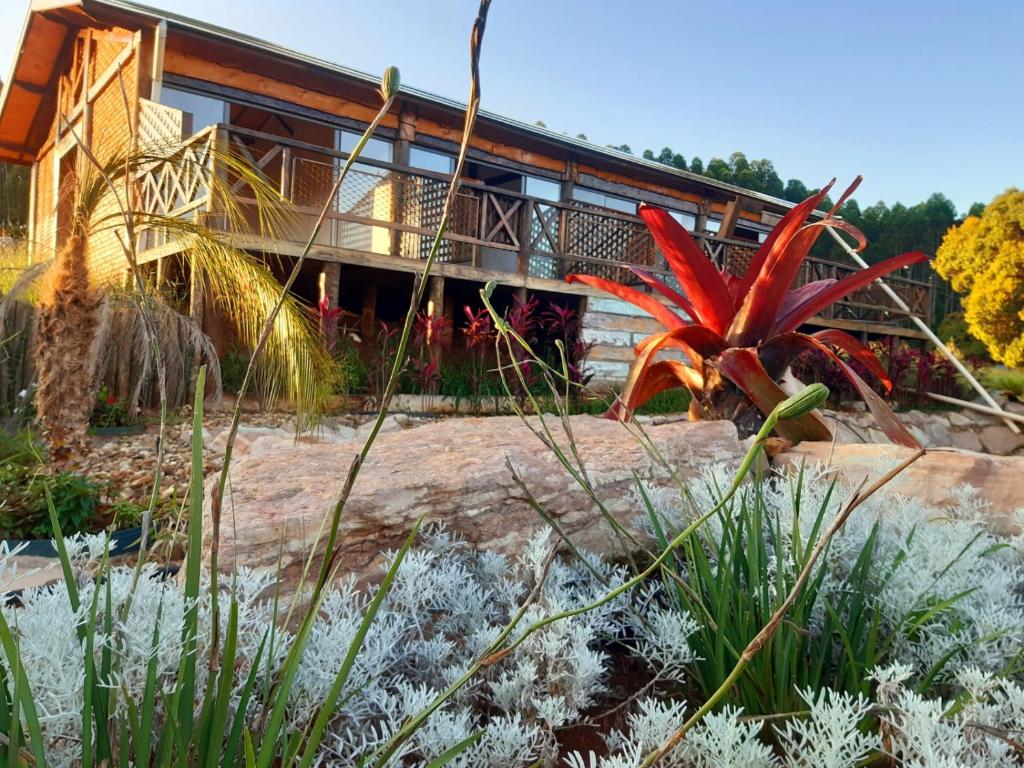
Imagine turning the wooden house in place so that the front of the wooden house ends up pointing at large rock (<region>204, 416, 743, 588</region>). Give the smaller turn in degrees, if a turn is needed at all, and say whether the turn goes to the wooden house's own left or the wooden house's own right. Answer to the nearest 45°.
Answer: approximately 45° to the wooden house's own right

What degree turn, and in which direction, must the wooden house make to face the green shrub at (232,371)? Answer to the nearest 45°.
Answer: approximately 45° to its right

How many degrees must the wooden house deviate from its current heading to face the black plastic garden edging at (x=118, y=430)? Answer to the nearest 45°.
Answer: approximately 45° to its right

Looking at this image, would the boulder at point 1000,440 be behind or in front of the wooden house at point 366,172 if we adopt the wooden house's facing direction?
in front

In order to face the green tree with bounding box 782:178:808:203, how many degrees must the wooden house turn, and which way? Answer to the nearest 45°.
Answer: approximately 90° to its left

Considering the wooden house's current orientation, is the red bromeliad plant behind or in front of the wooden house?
in front

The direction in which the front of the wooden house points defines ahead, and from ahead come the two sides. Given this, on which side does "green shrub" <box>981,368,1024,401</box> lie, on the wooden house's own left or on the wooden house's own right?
on the wooden house's own left

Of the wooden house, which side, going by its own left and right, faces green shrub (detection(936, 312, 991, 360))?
left

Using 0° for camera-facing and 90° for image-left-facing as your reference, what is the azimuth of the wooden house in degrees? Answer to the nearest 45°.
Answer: approximately 315°

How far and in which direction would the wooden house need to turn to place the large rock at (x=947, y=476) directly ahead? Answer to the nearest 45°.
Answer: approximately 45° to its right
